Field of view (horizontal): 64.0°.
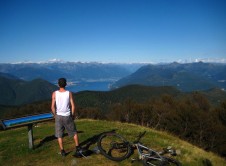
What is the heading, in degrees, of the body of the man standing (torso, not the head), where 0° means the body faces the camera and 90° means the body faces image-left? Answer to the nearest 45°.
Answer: approximately 180°

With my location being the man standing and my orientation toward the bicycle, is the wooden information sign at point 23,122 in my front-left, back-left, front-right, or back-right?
back-left

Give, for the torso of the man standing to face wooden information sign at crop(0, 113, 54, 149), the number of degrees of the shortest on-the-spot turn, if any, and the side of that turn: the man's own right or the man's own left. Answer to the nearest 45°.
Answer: approximately 45° to the man's own left

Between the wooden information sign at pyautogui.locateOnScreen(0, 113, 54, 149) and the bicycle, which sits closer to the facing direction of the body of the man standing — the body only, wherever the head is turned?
the wooden information sign

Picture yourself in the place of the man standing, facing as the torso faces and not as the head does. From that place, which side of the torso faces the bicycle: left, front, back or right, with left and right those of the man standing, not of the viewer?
right
